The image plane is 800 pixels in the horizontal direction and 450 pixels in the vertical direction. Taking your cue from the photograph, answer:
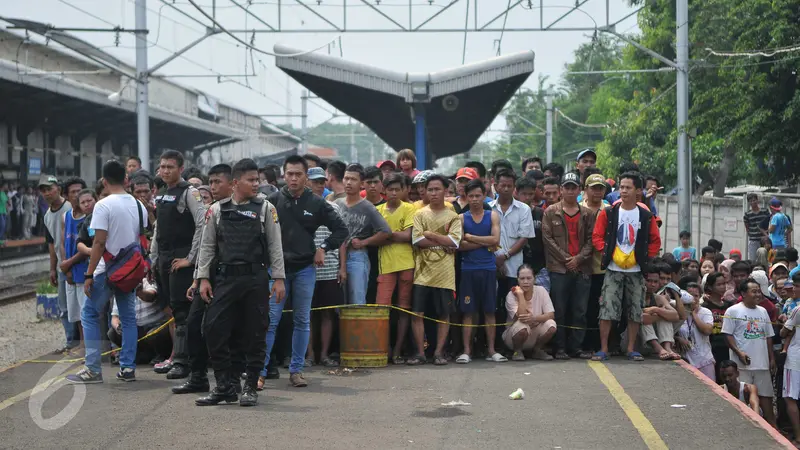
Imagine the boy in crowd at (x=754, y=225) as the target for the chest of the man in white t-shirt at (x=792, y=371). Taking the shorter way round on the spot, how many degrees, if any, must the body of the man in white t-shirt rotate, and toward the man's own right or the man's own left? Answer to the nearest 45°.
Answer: approximately 90° to the man's own right

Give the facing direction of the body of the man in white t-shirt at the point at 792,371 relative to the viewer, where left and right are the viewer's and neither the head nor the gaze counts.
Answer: facing to the left of the viewer

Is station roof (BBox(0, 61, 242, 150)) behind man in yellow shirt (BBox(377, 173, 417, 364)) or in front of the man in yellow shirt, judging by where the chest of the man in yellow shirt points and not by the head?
behind

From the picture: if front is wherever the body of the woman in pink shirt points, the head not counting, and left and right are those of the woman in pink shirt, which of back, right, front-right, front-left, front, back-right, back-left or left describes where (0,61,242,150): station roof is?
back-right

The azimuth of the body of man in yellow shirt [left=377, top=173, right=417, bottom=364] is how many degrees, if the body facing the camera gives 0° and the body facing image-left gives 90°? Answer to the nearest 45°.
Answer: approximately 0°

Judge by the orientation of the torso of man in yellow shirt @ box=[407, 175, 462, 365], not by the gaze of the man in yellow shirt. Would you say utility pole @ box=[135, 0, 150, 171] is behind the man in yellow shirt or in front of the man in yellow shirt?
behind

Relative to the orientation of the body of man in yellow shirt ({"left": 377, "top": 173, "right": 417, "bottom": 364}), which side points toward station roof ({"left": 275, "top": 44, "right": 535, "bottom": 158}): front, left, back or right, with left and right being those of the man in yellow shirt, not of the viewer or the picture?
back
